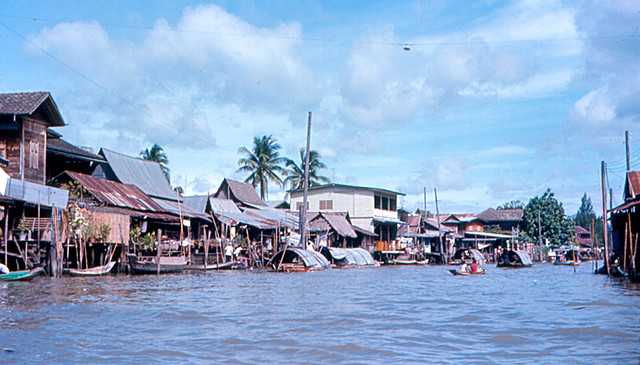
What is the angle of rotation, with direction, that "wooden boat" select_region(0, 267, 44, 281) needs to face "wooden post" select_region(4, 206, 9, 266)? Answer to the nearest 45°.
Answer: approximately 90° to its left

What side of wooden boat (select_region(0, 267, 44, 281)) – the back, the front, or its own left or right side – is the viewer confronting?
right
